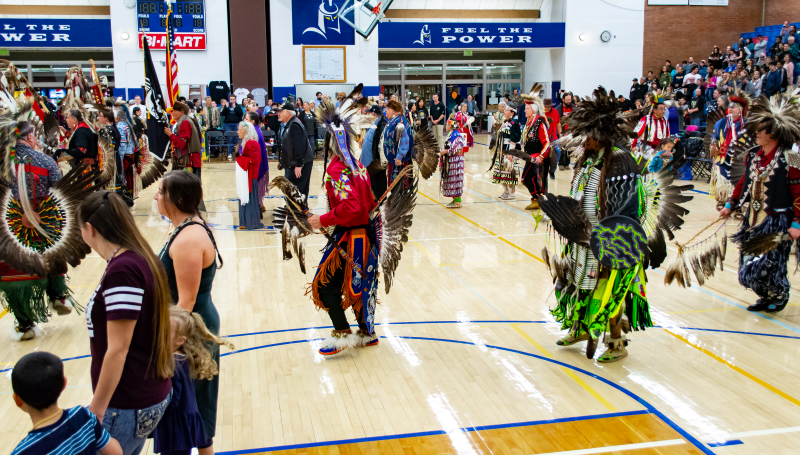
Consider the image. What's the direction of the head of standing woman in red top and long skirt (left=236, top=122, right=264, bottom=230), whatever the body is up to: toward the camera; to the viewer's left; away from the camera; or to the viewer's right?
to the viewer's left

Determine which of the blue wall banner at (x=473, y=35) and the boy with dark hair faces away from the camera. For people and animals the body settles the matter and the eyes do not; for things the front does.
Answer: the boy with dark hair

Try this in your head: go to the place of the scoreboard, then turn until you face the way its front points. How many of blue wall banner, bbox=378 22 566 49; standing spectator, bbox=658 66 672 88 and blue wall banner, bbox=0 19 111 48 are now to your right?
1

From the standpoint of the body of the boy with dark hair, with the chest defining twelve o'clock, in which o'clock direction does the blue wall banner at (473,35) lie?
The blue wall banner is roughly at 1 o'clock from the boy with dark hair.

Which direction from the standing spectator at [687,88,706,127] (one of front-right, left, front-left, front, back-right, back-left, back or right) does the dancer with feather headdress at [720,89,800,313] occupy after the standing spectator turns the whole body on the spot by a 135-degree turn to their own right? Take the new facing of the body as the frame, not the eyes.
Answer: back

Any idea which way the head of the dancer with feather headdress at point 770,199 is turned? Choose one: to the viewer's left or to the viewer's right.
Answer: to the viewer's left

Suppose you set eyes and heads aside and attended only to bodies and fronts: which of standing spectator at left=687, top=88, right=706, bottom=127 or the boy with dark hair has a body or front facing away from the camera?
the boy with dark hair

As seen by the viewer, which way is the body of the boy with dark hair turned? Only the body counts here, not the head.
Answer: away from the camera
